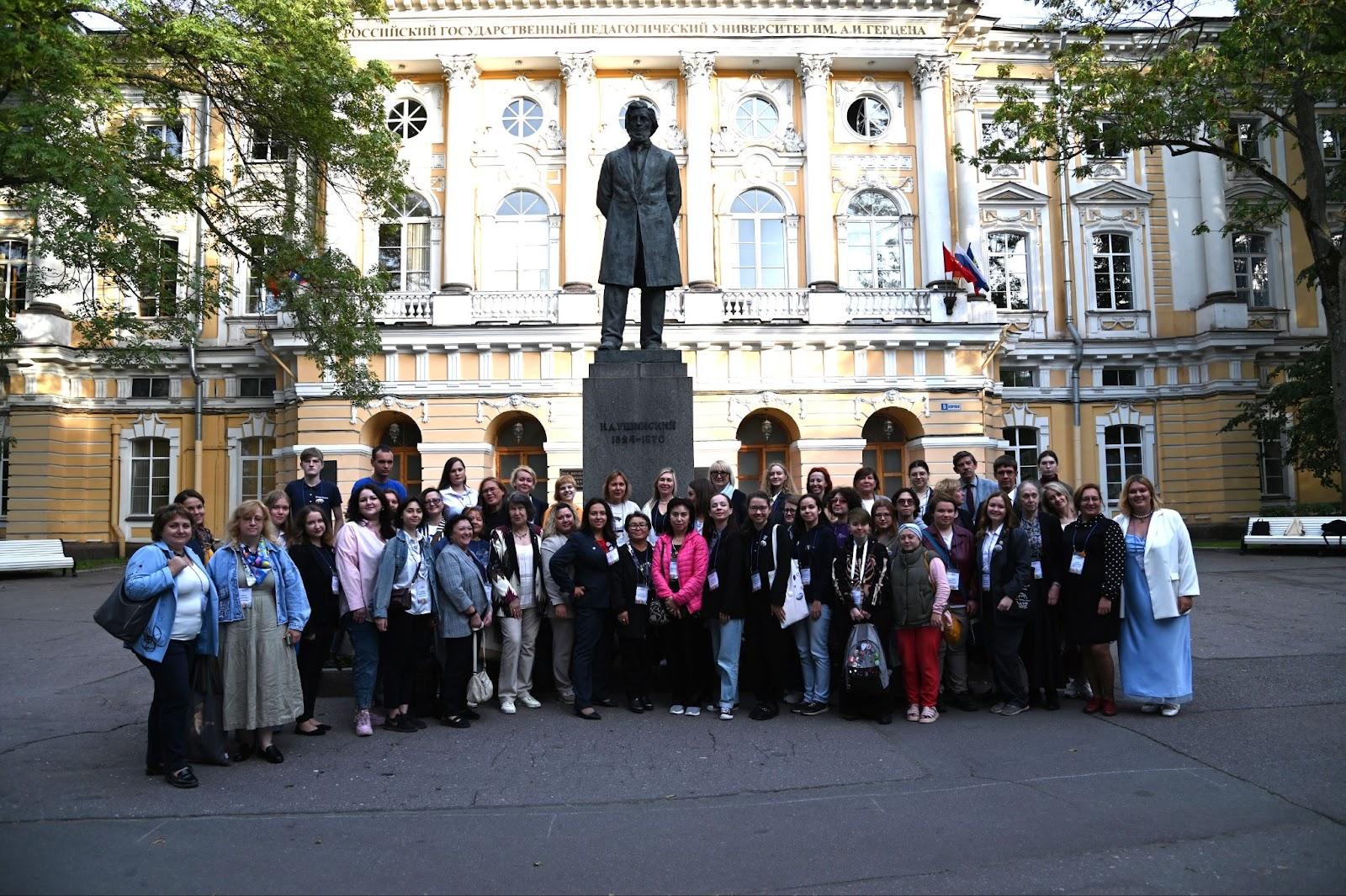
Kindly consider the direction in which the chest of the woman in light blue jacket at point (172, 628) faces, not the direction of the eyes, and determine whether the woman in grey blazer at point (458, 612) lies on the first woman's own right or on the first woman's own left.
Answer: on the first woman's own left

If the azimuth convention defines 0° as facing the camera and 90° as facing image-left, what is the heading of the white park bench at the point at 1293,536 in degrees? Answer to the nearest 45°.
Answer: approximately 0°

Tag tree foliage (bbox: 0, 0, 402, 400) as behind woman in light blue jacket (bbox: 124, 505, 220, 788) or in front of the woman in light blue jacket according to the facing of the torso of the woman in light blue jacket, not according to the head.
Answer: behind

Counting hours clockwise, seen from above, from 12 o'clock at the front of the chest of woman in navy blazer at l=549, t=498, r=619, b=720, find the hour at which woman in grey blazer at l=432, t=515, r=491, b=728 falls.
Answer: The woman in grey blazer is roughly at 4 o'clock from the woman in navy blazer.

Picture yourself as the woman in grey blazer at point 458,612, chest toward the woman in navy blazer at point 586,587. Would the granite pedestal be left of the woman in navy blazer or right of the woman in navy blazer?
left

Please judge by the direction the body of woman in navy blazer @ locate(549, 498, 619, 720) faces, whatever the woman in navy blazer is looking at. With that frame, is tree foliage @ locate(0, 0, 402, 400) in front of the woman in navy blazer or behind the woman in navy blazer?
behind

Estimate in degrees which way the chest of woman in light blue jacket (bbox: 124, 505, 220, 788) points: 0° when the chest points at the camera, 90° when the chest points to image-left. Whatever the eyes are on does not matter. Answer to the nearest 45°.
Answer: approximately 315°

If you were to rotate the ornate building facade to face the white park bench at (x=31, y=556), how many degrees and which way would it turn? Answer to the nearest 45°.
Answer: approximately 90° to its right
